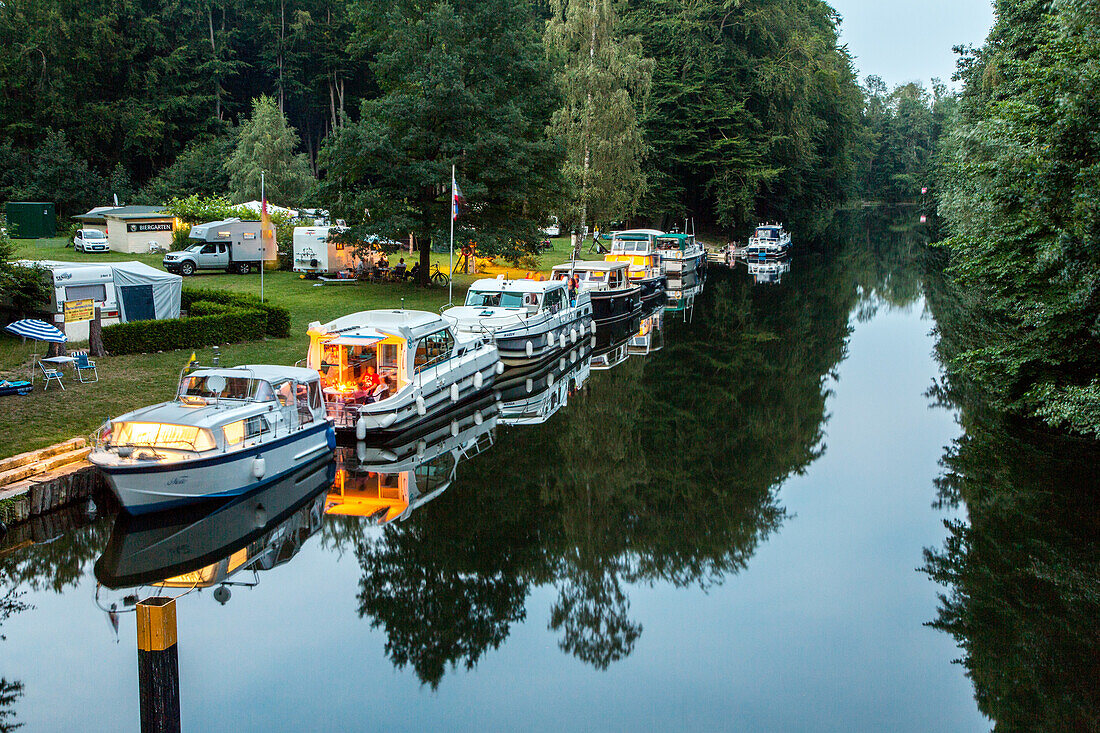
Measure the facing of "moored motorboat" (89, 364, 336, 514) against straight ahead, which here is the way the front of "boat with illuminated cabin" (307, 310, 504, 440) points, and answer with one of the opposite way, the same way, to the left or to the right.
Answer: the opposite way

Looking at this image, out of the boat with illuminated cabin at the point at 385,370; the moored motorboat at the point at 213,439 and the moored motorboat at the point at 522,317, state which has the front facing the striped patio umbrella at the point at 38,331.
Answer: the moored motorboat at the point at 522,317

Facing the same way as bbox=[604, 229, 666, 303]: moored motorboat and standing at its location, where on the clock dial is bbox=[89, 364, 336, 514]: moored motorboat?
bbox=[89, 364, 336, 514]: moored motorboat is roughly at 11 o'clock from bbox=[604, 229, 666, 303]: moored motorboat.

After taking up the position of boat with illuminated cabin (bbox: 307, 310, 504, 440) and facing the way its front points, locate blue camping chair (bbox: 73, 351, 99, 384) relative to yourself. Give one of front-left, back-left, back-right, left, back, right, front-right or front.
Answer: back-left

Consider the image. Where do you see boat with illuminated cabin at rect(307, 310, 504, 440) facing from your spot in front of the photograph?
facing away from the viewer and to the right of the viewer

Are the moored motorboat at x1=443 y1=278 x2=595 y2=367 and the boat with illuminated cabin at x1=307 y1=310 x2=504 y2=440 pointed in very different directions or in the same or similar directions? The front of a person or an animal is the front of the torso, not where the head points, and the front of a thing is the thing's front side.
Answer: very different directions

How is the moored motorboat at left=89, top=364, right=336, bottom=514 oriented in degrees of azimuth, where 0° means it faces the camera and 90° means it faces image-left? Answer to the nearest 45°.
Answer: approximately 45°

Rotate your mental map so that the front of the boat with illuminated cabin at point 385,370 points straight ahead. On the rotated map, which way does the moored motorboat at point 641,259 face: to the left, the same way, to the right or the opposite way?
the opposite way

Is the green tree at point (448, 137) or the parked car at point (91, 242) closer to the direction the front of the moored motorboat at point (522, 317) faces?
the parked car

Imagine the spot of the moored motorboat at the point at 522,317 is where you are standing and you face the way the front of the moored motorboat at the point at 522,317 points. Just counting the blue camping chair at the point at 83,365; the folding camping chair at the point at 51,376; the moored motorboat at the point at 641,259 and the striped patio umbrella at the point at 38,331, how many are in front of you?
3

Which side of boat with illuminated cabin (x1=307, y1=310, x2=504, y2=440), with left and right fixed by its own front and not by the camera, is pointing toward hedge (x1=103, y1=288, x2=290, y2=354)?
left

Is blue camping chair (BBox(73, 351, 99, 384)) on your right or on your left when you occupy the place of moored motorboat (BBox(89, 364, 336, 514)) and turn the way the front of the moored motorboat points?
on your right

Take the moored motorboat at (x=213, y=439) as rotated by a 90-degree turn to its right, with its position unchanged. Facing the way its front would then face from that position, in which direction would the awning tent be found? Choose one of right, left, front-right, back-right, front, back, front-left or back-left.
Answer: front-right

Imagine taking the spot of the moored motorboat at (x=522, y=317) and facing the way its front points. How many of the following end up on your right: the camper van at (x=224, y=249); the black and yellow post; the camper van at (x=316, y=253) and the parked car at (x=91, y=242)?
3
